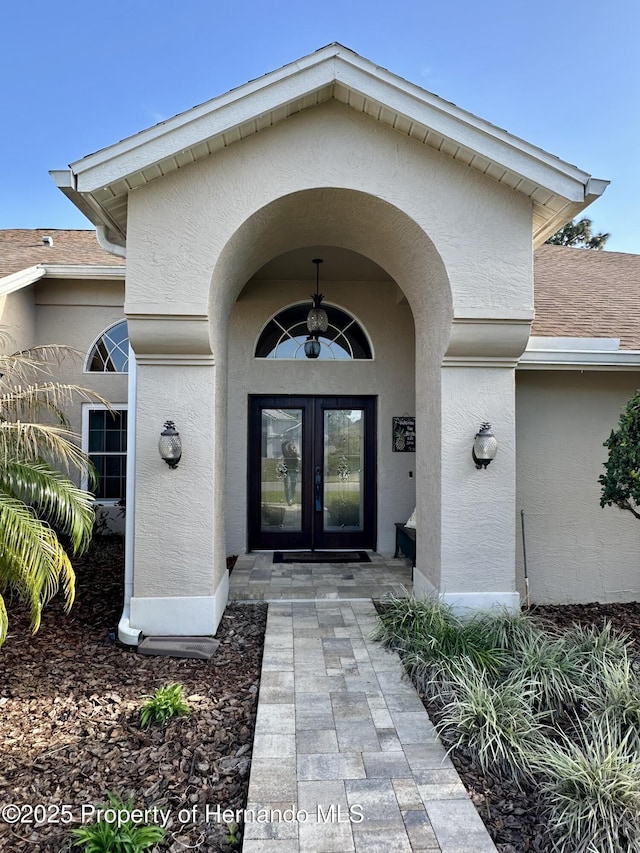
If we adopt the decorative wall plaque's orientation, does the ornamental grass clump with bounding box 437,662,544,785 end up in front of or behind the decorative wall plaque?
in front

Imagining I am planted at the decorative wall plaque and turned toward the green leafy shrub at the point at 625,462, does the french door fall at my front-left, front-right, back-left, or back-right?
back-right

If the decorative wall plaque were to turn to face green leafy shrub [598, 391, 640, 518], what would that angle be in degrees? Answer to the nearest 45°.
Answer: approximately 45° to its left

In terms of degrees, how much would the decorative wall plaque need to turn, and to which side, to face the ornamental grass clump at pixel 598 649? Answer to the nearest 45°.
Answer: approximately 45° to its left

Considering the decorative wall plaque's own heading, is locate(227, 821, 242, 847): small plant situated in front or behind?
in front

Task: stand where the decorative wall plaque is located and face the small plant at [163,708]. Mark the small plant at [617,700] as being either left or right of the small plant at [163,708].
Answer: left

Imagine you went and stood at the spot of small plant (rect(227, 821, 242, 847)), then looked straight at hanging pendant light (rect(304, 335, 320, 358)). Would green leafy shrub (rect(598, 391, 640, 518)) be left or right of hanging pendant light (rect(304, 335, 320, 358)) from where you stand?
right

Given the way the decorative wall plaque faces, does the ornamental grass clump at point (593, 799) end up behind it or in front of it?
in front

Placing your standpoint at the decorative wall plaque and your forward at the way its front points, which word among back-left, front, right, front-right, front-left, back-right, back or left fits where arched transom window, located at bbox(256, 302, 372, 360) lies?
right

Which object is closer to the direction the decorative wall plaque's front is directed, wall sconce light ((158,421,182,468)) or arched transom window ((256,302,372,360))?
the wall sconce light

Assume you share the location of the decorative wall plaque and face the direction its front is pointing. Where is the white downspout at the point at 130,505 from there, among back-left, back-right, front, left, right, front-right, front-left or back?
front-right

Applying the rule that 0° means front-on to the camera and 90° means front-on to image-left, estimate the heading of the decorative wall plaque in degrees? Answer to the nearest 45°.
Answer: approximately 0°
